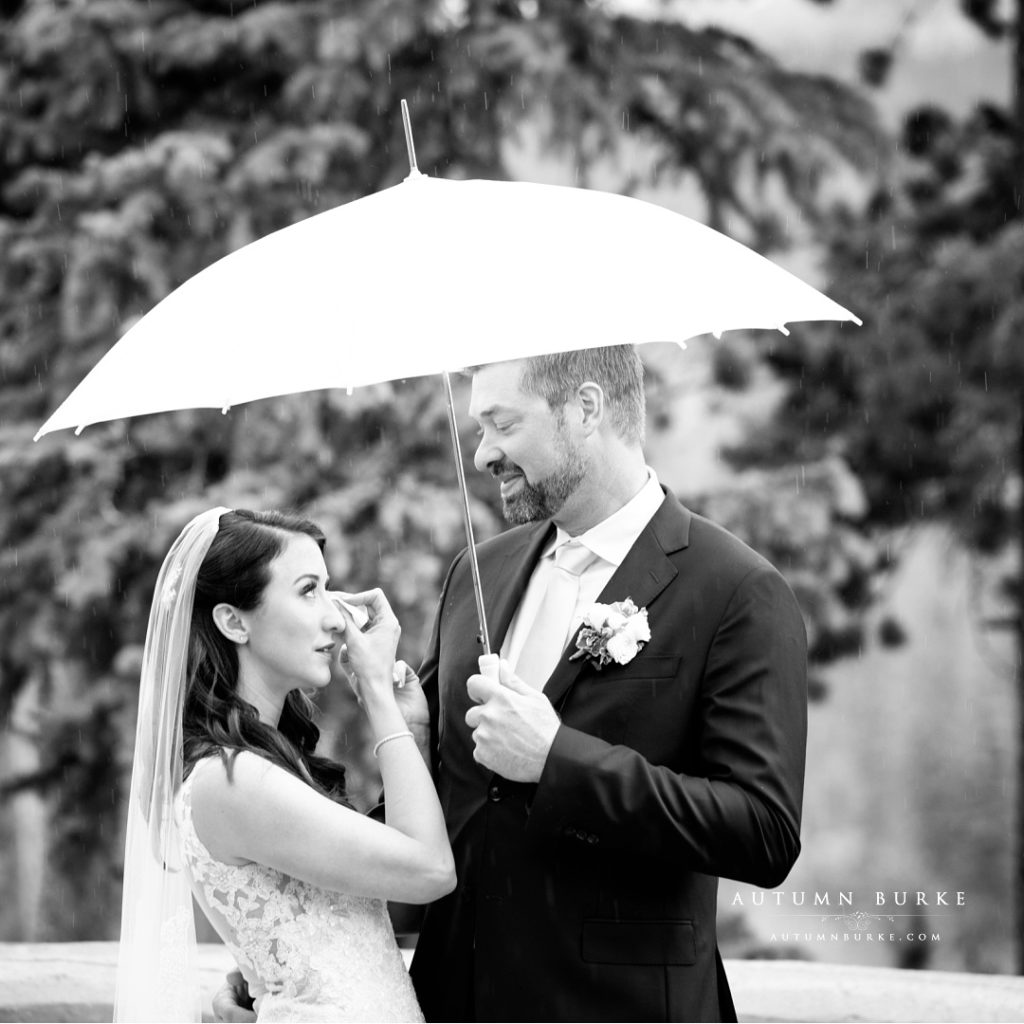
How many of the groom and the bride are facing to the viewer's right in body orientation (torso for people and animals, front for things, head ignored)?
1

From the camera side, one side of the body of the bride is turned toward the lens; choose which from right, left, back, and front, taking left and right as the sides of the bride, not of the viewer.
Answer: right

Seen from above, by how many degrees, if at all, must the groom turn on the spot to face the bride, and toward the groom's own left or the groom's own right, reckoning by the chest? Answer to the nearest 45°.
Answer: approximately 45° to the groom's own right

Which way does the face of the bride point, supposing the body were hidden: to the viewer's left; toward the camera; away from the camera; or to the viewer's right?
to the viewer's right

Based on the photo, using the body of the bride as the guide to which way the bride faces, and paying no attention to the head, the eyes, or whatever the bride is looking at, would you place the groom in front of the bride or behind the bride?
in front

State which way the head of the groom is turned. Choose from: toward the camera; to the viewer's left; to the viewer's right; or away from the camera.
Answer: to the viewer's left

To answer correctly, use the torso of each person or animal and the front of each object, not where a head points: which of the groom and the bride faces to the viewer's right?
the bride

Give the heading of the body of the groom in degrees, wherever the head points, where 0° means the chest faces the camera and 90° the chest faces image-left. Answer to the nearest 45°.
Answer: approximately 45°
